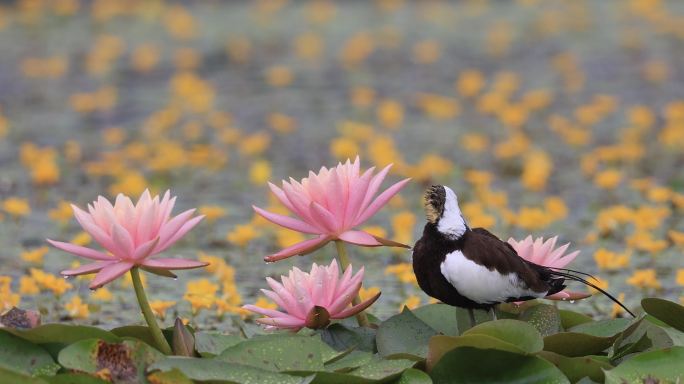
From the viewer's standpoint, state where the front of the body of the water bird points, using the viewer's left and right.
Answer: facing to the left of the viewer

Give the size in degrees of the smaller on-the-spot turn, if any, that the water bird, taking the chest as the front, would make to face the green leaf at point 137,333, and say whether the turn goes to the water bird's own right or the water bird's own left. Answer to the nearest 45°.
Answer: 0° — it already faces it

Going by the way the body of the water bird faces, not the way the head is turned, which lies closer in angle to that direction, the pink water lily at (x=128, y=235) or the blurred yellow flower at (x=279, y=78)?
the pink water lily

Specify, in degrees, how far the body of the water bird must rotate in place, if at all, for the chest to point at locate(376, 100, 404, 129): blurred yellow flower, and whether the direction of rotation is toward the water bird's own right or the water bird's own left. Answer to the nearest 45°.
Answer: approximately 90° to the water bird's own right

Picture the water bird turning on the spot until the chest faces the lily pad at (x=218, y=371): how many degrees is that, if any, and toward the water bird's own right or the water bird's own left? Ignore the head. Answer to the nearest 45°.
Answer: approximately 45° to the water bird's own left

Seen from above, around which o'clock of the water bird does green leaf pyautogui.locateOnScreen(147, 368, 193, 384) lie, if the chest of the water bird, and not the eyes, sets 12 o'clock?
The green leaf is roughly at 11 o'clock from the water bird.

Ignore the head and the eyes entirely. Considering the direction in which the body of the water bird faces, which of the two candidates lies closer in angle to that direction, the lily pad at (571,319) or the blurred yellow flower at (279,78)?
the blurred yellow flower

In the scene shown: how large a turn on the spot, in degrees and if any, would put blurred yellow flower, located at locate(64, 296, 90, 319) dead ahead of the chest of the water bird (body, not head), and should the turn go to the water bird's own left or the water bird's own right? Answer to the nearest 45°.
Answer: approximately 45° to the water bird's own right

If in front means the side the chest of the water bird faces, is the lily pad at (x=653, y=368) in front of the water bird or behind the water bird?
behind
